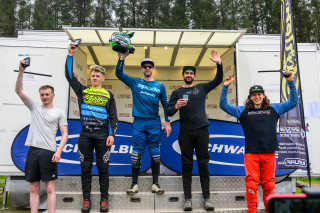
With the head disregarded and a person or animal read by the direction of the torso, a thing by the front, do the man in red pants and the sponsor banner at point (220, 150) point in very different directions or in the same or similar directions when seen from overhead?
same or similar directions

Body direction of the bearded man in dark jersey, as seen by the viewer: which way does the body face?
toward the camera

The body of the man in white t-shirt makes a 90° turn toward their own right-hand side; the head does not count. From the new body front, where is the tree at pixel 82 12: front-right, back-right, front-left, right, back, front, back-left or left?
right

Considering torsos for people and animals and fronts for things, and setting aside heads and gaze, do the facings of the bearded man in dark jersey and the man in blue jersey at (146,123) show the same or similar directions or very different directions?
same or similar directions

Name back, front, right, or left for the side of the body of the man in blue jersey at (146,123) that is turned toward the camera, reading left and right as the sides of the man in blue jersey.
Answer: front

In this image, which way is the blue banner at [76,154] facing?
toward the camera

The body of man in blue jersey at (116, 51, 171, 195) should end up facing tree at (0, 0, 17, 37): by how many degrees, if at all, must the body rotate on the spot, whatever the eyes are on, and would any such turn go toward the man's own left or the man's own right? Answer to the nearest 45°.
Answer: approximately 135° to the man's own right

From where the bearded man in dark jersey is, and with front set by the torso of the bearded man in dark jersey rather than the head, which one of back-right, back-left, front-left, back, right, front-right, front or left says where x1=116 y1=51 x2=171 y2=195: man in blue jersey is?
right

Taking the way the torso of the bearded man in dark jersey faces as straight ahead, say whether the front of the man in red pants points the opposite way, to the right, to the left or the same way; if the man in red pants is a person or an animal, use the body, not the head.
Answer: the same way

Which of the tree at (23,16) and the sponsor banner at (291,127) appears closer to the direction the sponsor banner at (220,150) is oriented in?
the sponsor banner

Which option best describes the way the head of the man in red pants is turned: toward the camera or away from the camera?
toward the camera

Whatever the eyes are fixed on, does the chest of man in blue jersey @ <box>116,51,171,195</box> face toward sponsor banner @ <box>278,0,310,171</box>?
no

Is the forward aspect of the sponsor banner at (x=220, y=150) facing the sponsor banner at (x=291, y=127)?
no
